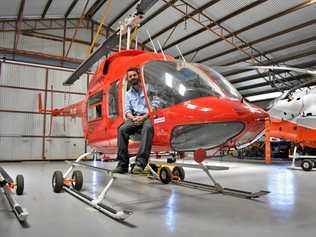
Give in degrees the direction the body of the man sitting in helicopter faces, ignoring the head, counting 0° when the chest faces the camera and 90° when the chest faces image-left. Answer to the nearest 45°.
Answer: approximately 0°
